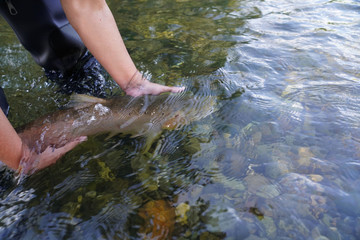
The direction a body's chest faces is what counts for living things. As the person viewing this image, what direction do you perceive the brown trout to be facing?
facing to the right of the viewer
